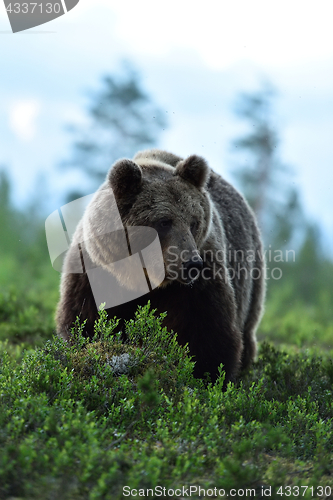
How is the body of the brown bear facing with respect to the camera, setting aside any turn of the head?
toward the camera
